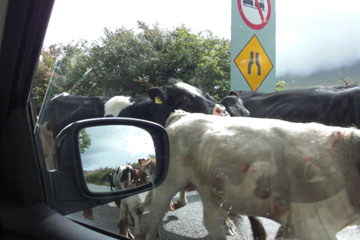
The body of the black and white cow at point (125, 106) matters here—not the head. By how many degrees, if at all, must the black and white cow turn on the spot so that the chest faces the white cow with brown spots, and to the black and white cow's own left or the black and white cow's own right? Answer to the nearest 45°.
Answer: approximately 45° to the black and white cow's own right

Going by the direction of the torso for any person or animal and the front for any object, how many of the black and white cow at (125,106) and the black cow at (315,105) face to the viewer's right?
1

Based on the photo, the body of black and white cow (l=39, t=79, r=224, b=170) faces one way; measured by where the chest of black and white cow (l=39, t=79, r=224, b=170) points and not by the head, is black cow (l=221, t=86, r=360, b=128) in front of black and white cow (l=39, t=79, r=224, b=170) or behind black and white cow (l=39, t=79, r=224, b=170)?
in front

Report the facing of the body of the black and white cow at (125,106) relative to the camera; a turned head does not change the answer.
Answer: to the viewer's right

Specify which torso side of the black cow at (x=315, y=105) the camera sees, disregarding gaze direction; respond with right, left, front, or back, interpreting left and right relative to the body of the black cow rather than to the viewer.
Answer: left
